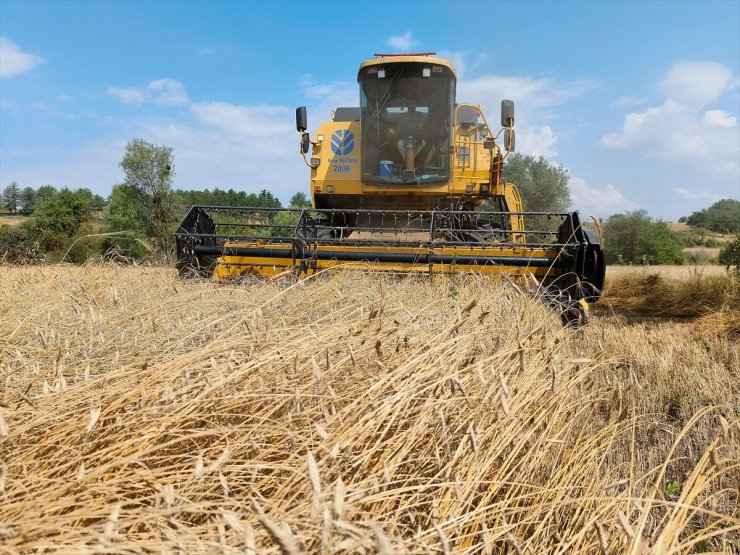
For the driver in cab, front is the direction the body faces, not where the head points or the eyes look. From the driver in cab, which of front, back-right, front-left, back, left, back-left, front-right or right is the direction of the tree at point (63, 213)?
back-right

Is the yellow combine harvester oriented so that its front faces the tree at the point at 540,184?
no

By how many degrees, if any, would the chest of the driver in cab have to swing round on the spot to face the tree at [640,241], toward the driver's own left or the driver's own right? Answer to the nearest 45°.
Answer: approximately 135° to the driver's own left

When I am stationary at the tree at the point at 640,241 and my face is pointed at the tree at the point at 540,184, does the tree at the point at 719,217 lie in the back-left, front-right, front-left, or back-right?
front-right

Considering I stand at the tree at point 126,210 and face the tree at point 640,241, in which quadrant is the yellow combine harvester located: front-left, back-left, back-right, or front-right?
front-right

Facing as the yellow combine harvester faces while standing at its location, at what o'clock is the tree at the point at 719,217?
The tree is roughly at 7 o'clock from the yellow combine harvester.

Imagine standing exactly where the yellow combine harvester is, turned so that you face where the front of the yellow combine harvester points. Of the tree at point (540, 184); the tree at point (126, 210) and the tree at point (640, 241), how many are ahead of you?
0

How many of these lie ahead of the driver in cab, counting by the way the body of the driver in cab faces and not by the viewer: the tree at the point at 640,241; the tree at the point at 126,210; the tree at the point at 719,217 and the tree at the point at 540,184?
0

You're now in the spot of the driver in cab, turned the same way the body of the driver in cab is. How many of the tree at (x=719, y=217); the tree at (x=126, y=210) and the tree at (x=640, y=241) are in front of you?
0

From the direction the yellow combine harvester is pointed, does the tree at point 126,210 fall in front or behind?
behind

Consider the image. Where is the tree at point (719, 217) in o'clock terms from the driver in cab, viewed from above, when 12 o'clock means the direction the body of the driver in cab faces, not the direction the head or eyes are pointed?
The tree is roughly at 7 o'clock from the driver in cab.

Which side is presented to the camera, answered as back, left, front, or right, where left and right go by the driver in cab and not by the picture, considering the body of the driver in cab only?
front

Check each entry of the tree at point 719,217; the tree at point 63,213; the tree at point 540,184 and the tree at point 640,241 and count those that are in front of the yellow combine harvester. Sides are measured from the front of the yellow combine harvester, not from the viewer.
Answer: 0
